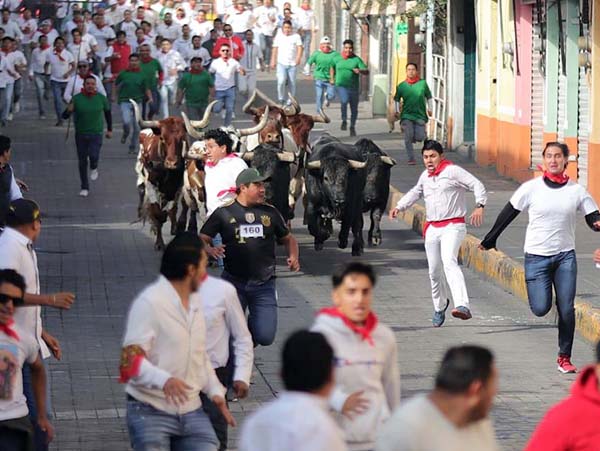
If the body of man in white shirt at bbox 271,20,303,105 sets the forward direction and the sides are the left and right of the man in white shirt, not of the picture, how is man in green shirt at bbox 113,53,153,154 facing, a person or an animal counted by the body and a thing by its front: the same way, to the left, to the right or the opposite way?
the same way

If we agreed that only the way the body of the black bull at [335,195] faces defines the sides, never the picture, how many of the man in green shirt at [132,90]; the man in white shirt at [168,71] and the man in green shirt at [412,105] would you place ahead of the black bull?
0

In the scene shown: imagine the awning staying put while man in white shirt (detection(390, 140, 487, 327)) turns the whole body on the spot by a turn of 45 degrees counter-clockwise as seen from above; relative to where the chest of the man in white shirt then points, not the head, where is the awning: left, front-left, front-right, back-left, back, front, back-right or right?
back

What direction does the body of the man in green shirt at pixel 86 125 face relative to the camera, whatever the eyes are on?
toward the camera

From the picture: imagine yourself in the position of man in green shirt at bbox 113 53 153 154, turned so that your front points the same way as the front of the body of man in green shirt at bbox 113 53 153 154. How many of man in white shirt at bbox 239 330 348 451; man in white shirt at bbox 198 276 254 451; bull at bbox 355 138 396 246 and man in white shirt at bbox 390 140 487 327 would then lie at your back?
0

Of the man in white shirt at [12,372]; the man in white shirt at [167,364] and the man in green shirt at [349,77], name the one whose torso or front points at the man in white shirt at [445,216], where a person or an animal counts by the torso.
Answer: the man in green shirt

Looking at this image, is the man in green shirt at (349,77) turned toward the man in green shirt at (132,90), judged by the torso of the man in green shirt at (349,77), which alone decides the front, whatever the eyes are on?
no

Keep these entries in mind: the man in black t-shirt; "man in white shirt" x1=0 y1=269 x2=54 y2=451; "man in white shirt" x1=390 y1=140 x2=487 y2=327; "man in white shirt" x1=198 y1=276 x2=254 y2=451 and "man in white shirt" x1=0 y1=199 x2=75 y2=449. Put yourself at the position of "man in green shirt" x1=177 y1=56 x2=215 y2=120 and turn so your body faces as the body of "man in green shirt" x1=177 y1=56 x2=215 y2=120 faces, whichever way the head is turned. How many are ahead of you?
5

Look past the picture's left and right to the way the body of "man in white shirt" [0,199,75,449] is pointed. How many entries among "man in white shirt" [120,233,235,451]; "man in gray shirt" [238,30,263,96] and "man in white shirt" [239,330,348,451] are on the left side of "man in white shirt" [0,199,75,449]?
1

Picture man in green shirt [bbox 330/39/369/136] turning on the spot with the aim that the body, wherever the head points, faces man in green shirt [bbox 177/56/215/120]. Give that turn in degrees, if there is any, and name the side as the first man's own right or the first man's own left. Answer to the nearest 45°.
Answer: approximately 45° to the first man's own right

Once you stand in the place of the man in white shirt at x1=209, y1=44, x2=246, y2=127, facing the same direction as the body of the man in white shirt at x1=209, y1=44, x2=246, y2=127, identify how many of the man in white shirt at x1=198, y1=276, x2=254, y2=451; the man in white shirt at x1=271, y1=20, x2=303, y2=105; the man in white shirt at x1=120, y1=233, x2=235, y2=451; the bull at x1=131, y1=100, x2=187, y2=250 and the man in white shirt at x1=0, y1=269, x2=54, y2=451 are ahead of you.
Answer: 4

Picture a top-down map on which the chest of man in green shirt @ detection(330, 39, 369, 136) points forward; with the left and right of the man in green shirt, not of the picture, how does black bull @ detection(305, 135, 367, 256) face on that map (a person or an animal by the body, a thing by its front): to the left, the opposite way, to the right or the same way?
the same way

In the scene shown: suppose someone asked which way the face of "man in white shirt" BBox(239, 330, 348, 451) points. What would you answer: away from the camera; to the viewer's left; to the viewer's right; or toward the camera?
away from the camera

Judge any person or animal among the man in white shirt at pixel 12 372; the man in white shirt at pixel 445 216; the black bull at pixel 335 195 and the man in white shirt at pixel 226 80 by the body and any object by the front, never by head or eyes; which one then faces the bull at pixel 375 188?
the man in white shirt at pixel 226 80

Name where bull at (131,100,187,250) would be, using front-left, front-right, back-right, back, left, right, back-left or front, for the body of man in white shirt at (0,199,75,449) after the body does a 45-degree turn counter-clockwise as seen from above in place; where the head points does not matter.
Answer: front-left

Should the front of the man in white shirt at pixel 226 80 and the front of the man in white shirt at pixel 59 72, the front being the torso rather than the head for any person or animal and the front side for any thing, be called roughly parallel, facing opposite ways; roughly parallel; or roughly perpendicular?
roughly parallel

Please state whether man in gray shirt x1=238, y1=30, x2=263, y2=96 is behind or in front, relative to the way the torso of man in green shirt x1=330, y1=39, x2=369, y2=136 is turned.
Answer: behind

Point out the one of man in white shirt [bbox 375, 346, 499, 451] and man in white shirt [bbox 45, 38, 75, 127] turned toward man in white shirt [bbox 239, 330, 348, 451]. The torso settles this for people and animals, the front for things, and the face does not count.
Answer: man in white shirt [bbox 45, 38, 75, 127]

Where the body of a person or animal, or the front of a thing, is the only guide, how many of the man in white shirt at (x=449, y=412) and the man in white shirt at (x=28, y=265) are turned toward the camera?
0

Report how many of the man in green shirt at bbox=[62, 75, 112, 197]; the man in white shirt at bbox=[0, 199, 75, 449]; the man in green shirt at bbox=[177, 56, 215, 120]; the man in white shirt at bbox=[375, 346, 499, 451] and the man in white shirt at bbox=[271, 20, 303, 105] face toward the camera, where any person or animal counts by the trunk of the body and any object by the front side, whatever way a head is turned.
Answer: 3

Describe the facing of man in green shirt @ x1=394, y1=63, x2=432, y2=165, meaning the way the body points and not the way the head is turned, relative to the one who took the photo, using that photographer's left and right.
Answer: facing the viewer
